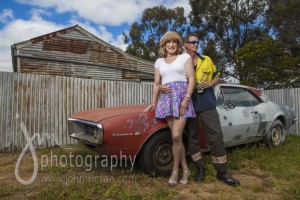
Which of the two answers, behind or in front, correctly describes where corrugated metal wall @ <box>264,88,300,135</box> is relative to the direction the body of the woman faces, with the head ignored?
behind

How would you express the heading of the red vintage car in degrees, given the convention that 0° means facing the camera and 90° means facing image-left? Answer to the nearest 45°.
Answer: approximately 45°

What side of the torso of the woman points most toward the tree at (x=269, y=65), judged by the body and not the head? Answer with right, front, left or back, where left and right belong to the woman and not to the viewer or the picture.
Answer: back

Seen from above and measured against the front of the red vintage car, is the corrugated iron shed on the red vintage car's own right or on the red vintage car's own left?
on the red vintage car's own right

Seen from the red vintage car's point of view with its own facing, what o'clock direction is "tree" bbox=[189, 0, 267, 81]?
The tree is roughly at 5 o'clock from the red vintage car.

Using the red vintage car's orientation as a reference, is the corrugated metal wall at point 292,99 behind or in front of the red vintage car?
behind

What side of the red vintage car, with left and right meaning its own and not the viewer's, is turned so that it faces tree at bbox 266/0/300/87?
back

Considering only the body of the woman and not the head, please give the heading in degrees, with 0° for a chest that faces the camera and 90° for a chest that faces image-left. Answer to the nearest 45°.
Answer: approximately 0°
